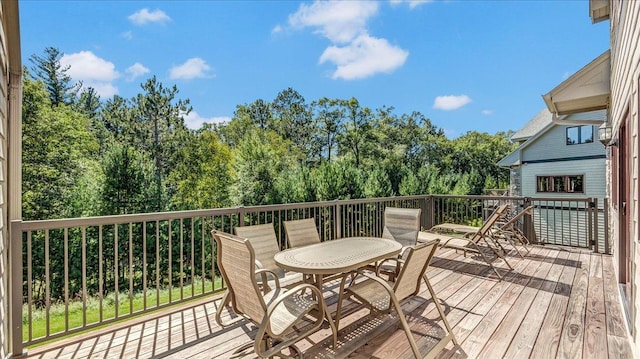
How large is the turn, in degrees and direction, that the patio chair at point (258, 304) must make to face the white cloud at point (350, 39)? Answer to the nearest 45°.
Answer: approximately 45° to its left

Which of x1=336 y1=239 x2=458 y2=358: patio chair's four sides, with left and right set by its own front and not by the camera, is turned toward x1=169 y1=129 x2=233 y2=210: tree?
front

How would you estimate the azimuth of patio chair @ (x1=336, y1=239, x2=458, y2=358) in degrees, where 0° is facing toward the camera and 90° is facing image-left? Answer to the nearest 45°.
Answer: approximately 135°

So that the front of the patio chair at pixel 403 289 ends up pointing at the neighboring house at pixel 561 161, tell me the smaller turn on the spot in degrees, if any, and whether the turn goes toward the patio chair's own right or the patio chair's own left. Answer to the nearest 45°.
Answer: approximately 90° to the patio chair's own right

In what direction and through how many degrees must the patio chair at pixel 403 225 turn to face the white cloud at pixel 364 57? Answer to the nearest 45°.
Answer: approximately 135° to its right

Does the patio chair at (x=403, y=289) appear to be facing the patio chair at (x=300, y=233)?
yes

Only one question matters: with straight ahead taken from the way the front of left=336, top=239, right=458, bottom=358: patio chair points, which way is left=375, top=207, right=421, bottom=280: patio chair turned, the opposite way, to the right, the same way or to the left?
to the left

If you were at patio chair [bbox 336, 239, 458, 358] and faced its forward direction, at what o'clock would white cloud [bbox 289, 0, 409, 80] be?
The white cloud is roughly at 1 o'clock from the patio chair.

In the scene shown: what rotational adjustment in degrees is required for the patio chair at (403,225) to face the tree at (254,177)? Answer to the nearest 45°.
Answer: approximately 90° to its right

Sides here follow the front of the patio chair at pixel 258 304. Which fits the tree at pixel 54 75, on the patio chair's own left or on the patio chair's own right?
on the patio chair's own left

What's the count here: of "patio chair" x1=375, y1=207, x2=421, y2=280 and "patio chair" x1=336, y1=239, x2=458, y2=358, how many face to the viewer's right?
0

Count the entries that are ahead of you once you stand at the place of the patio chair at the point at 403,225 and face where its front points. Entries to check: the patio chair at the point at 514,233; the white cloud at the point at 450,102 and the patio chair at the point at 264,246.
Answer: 1

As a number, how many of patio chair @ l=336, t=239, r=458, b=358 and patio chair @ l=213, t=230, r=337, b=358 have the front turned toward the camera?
0

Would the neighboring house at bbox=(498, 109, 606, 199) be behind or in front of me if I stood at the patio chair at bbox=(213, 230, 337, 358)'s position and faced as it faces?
in front

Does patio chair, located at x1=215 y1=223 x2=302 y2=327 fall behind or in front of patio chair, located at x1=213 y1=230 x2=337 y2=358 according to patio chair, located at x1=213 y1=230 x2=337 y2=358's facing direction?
in front

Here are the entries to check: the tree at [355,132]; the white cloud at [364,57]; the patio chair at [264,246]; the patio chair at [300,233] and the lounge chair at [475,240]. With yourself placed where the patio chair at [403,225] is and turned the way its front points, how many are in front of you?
2

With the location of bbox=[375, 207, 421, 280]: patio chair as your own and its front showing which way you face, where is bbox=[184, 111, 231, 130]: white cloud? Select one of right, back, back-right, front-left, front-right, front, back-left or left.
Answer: right
